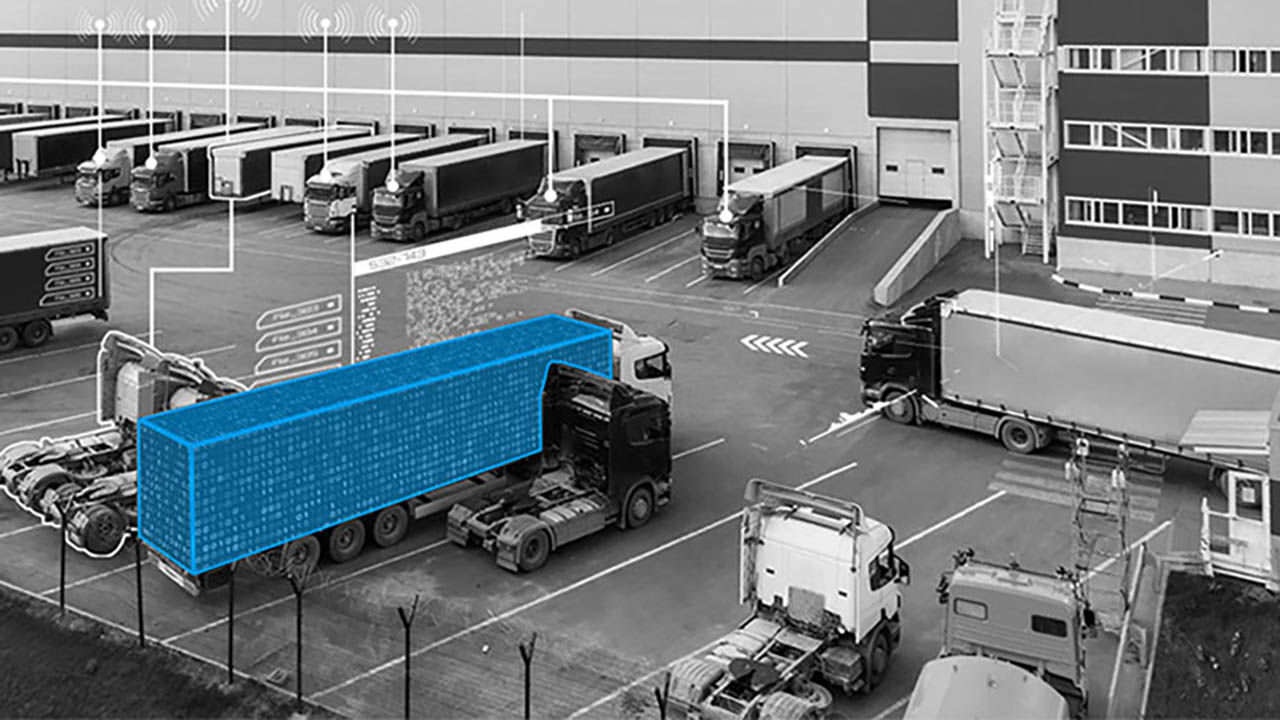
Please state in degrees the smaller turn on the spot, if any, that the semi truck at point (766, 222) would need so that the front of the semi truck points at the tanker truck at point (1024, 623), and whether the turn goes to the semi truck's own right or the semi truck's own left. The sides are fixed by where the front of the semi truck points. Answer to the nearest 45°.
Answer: approximately 45° to the semi truck's own left

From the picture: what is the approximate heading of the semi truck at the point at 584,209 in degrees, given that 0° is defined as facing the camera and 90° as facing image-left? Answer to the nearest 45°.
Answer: approximately 45°

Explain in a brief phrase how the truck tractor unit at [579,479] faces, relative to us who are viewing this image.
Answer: facing away from the viewer and to the right of the viewer

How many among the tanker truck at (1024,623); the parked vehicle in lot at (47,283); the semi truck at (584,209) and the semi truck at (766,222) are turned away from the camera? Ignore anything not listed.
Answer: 1

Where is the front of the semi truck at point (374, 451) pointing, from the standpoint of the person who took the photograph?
facing away from the viewer and to the right of the viewer

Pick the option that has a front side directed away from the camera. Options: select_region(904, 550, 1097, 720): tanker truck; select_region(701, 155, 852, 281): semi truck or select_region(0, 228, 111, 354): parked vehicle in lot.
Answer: the tanker truck

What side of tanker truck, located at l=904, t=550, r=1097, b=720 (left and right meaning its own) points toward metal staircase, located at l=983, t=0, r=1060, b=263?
front

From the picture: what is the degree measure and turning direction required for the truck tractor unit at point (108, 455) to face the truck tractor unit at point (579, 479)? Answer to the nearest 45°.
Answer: approximately 90° to its right

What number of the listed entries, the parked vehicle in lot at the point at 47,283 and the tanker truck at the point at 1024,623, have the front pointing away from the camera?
1

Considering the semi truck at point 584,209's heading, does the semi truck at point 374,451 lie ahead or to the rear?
ahead

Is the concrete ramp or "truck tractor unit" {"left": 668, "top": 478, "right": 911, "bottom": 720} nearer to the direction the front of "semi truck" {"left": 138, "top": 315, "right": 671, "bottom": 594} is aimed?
the concrete ramp

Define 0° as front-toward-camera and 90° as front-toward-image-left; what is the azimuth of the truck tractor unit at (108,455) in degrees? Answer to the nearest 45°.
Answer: approximately 225°

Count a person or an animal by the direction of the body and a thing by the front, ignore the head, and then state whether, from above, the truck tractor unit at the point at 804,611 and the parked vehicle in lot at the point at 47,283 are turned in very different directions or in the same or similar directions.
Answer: very different directions

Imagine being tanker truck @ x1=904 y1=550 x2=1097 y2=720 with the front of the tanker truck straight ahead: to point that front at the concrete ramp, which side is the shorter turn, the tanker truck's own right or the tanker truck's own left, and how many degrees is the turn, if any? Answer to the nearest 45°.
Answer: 0° — it already faces it

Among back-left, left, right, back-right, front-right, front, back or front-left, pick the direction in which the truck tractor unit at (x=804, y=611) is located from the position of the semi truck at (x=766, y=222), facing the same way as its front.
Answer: front-left

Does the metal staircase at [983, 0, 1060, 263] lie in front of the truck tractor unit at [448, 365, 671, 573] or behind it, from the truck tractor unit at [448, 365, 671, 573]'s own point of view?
in front

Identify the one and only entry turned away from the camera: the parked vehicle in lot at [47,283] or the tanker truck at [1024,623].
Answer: the tanker truck

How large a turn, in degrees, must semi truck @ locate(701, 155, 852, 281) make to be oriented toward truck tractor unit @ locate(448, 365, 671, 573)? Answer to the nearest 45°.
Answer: approximately 45° to its left
